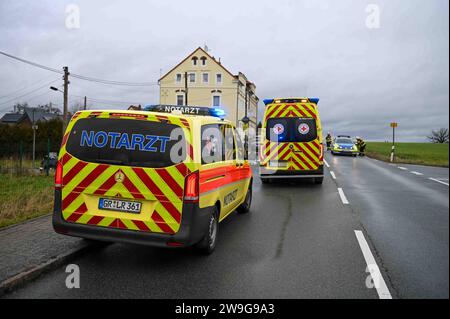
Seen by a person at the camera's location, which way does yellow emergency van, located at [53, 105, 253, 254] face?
facing away from the viewer and to the right of the viewer

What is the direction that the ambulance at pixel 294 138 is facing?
away from the camera
